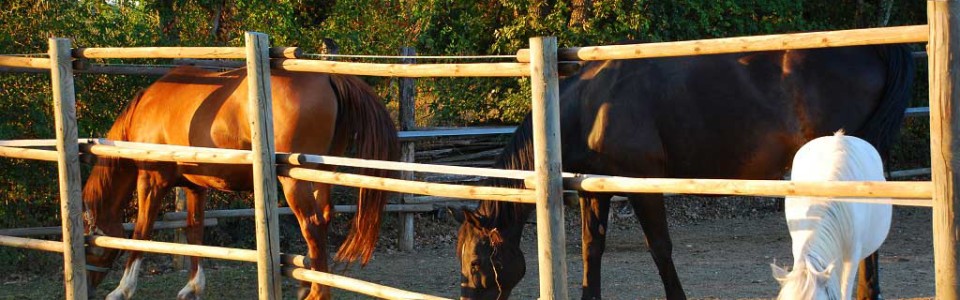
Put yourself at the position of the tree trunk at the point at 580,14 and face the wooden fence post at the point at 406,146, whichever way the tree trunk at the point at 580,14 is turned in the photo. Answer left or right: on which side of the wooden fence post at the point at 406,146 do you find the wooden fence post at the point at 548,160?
left

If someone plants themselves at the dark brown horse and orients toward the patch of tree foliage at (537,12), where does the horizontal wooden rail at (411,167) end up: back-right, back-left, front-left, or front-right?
back-left

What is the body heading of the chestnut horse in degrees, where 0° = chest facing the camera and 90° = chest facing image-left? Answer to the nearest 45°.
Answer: approximately 90°

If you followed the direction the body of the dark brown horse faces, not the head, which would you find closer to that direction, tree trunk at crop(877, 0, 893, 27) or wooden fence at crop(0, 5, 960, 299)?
the wooden fence

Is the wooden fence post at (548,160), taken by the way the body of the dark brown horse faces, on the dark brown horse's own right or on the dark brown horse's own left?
on the dark brown horse's own left

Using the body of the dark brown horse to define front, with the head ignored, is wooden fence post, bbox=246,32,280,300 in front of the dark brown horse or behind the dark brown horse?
in front

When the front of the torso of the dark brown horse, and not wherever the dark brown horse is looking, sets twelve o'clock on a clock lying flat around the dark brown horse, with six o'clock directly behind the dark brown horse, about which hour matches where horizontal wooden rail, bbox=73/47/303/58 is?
The horizontal wooden rail is roughly at 11 o'clock from the dark brown horse.

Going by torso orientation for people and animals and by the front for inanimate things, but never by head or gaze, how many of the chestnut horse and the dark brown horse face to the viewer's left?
2

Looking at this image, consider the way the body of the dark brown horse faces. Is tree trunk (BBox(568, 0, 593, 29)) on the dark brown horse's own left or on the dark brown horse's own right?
on the dark brown horse's own right

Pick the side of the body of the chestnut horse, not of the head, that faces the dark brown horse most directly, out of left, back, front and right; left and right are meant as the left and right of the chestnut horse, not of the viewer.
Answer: back

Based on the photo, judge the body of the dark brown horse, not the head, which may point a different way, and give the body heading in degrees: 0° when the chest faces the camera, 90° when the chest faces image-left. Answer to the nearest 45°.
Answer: approximately 90°
